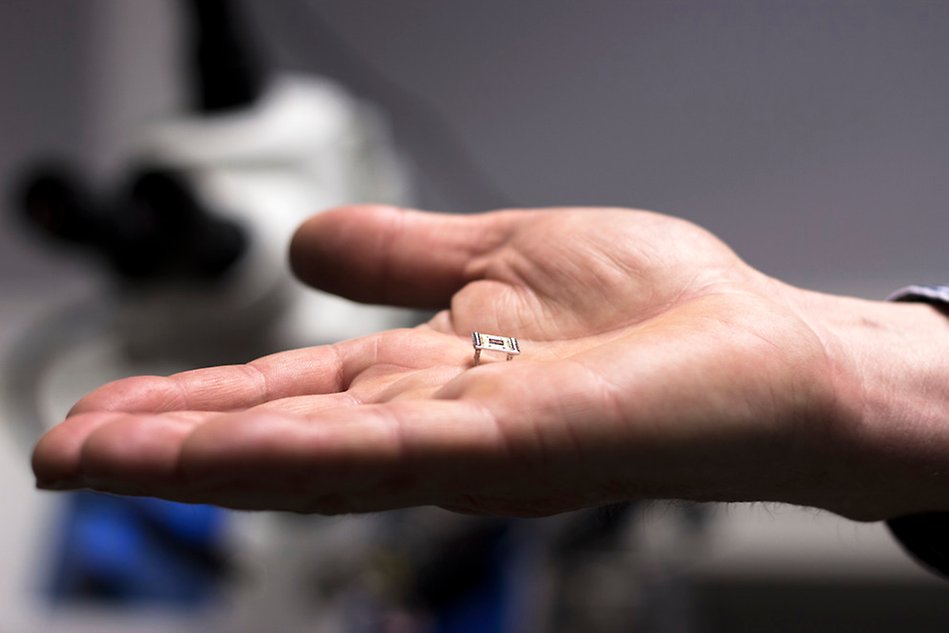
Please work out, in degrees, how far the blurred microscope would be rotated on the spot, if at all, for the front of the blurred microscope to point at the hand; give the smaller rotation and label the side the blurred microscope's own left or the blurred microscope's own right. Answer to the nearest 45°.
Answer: approximately 45° to the blurred microscope's own left

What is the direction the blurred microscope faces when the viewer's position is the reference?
facing the viewer and to the left of the viewer
